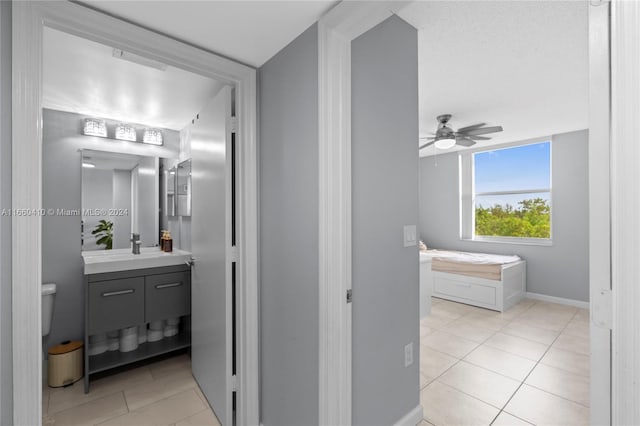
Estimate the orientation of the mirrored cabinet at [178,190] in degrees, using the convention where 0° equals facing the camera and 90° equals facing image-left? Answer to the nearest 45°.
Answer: approximately 45°

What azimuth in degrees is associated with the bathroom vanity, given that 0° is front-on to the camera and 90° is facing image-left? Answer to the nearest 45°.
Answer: approximately 315°

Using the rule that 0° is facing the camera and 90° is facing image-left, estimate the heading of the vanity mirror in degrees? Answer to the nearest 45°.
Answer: approximately 315°
